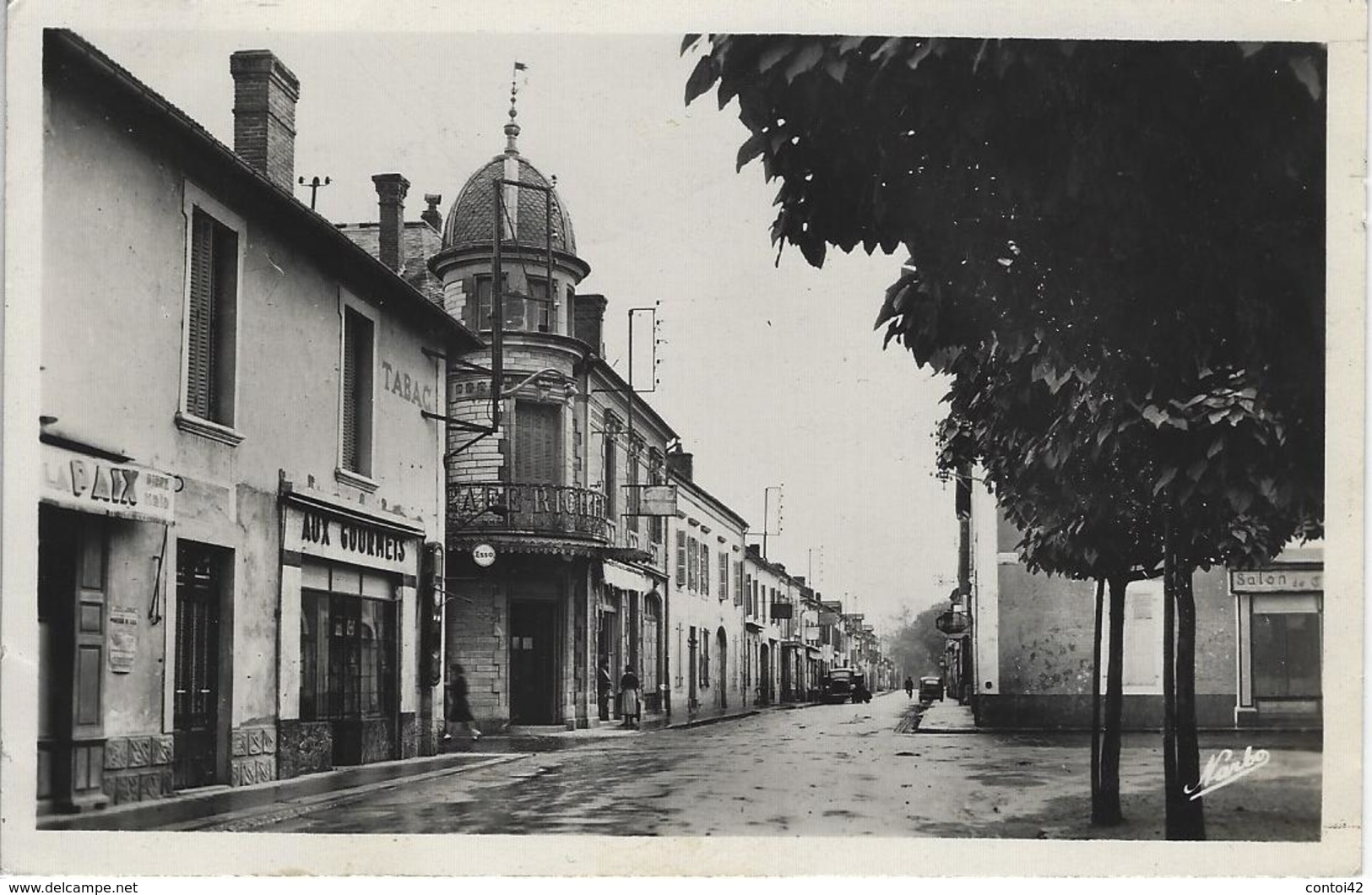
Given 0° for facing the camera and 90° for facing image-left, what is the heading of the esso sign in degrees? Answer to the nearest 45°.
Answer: approximately 0°

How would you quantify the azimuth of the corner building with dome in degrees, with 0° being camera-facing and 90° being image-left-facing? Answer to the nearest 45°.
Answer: approximately 0°
